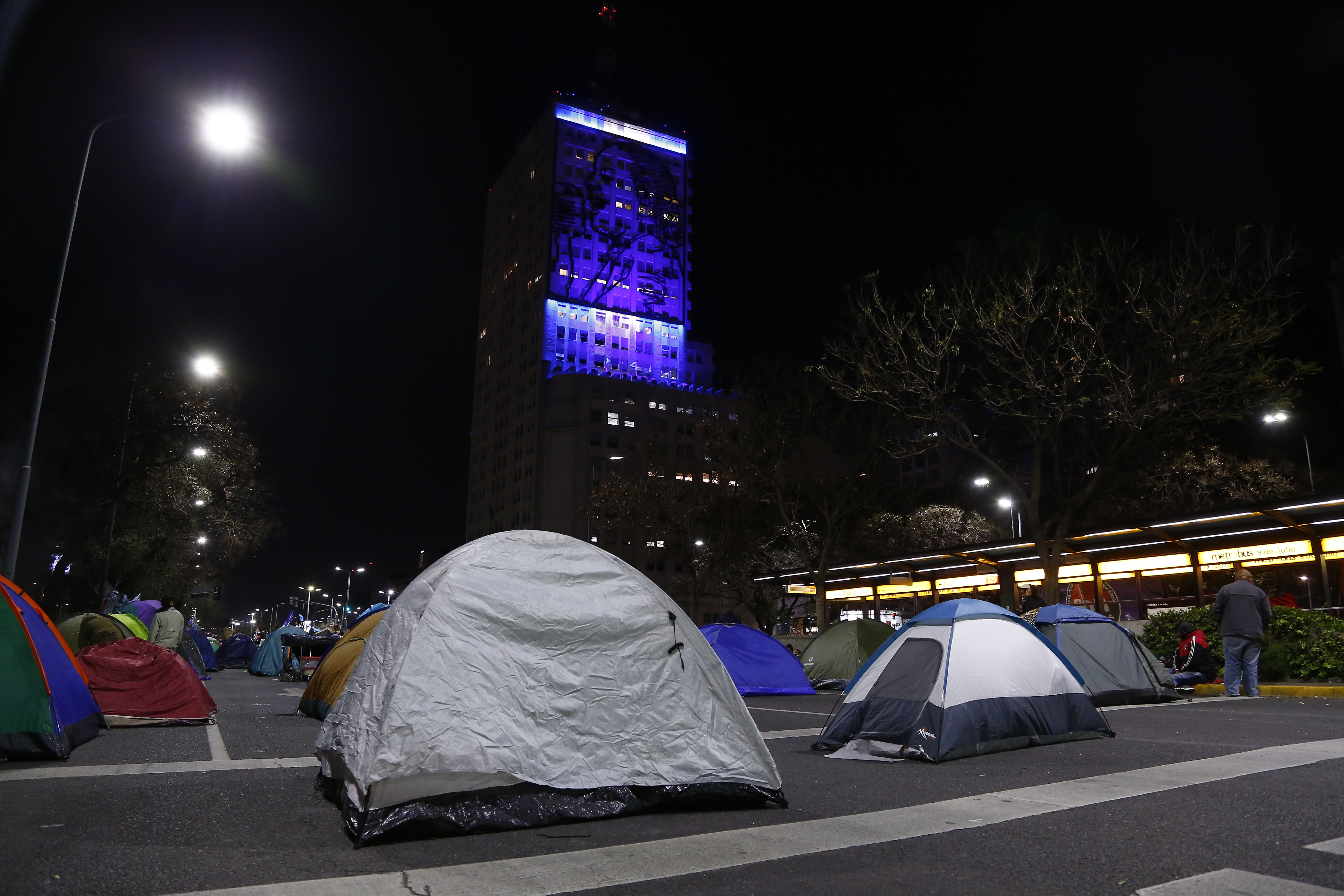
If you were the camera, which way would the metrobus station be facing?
facing the viewer and to the left of the viewer

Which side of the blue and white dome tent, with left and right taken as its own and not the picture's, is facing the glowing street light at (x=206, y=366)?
right

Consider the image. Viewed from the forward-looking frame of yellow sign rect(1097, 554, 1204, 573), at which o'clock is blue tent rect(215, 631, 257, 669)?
The blue tent is roughly at 1 o'clock from the yellow sign.

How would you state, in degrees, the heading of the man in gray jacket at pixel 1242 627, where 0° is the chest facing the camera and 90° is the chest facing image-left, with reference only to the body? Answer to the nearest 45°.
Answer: approximately 180°

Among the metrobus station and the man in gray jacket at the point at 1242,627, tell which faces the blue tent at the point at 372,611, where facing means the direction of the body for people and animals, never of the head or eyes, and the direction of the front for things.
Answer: the metrobus station

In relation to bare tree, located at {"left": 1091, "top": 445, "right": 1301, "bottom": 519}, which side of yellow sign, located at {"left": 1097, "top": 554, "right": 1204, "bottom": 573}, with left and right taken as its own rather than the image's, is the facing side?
back

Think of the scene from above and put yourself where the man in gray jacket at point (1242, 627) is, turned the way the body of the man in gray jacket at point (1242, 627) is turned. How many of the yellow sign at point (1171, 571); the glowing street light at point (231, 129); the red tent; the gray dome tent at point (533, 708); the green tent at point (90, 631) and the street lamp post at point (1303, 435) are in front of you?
2

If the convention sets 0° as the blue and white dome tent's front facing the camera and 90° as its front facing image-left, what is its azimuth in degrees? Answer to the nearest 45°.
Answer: approximately 45°

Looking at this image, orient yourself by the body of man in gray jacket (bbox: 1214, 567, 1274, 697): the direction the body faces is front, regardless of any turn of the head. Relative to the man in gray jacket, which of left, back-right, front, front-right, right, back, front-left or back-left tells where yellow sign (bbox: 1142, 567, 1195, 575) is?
front

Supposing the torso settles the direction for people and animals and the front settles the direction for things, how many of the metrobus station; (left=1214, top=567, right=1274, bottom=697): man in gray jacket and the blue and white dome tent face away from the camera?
1

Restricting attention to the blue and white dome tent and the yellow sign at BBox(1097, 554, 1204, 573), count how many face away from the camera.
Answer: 0

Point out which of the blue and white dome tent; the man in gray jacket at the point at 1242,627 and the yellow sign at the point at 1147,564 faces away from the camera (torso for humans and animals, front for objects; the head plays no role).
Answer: the man in gray jacket

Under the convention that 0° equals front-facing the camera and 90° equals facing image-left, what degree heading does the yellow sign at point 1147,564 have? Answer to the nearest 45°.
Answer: approximately 45°

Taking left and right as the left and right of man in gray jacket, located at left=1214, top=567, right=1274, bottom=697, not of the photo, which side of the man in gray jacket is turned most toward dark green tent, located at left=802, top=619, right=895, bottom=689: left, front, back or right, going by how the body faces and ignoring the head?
left

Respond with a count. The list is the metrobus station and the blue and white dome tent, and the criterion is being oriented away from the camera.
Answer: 0

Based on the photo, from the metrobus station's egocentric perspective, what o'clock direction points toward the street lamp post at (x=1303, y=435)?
The street lamp post is roughly at 6 o'clock from the metrobus station.

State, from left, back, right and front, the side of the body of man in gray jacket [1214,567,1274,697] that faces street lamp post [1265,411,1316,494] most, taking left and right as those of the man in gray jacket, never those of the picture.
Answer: front
